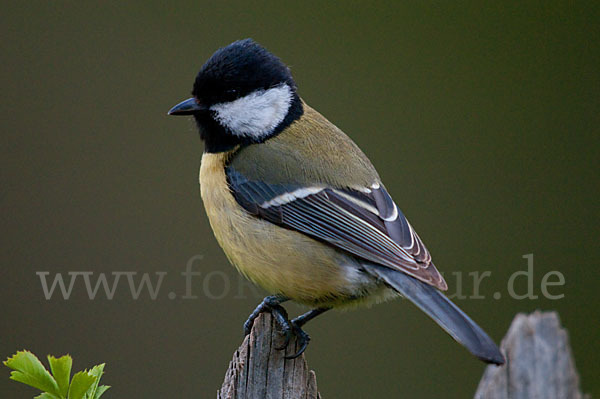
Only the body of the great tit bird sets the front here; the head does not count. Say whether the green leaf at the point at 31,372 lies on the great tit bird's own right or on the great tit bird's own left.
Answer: on the great tit bird's own left

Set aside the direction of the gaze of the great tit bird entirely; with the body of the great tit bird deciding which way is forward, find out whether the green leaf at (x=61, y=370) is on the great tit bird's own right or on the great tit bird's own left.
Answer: on the great tit bird's own left

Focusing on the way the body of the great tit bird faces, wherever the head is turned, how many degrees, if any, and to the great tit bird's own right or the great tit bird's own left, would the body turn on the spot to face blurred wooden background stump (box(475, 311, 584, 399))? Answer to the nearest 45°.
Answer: approximately 135° to the great tit bird's own right

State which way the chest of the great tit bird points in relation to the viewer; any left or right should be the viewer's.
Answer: facing to the left of the viewer
